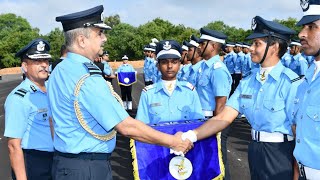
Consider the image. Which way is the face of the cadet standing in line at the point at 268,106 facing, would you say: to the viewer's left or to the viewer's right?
to the viewer's left

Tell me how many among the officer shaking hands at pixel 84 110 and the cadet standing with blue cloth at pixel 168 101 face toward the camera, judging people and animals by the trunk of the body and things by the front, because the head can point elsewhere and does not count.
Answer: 1

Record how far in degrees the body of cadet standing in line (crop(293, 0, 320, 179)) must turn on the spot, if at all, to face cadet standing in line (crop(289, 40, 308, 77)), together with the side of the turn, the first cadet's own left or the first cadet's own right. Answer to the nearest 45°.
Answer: approximately 135° to the first cadet's own right

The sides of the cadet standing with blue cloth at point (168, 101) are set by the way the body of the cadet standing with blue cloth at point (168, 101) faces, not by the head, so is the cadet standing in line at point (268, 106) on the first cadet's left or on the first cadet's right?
on the first cadet's left

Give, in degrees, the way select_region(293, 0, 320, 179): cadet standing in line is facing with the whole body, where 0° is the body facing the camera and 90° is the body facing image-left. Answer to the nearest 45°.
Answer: approximately 45°

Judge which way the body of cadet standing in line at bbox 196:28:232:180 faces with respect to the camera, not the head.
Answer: to the viewer's left

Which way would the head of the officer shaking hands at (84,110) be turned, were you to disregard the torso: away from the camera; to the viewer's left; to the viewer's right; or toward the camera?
to the viewer's right

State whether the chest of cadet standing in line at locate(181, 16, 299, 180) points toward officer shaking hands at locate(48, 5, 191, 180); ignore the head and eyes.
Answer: yes

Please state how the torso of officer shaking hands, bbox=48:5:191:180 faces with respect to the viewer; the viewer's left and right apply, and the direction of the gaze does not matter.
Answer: facing to the right of the viewer

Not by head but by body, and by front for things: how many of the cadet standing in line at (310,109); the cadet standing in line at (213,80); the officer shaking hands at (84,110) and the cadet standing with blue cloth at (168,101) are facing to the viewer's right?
1

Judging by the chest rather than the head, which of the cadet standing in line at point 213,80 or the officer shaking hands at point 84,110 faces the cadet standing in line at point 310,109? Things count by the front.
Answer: the officer shaking hands

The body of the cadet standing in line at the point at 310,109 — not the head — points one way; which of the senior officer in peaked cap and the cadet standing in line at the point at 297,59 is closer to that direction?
the senior officer in peaked cap

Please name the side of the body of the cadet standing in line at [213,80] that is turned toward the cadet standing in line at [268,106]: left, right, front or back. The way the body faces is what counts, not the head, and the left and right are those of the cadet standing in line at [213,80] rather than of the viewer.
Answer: left

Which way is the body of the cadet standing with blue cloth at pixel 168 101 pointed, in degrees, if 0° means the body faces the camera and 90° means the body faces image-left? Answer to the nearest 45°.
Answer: approximately 0°

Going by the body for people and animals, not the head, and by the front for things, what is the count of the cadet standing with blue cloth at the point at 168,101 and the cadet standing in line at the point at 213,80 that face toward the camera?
1
